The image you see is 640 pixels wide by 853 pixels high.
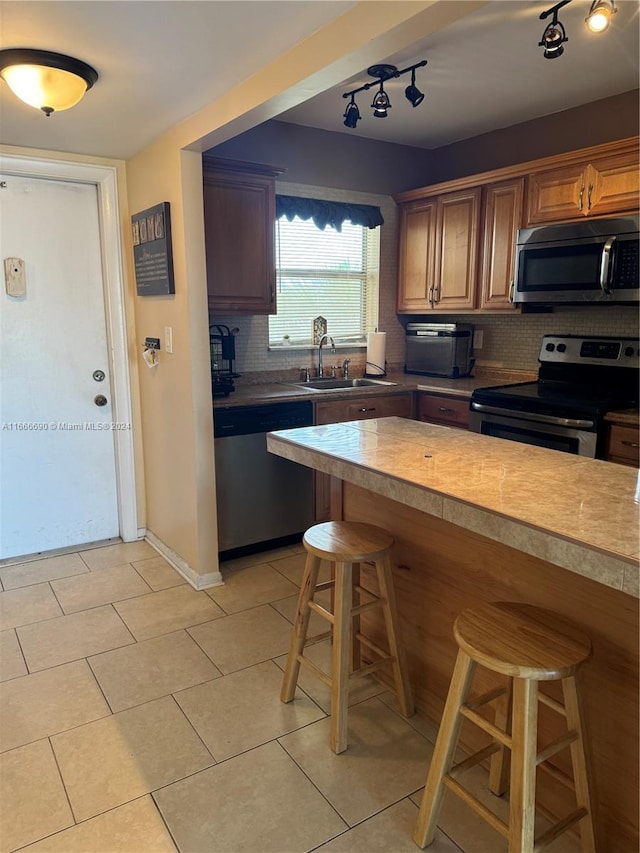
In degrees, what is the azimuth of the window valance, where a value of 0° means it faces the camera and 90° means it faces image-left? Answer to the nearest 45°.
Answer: approximately 315°

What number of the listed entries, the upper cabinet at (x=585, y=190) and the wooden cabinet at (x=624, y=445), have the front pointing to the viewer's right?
0

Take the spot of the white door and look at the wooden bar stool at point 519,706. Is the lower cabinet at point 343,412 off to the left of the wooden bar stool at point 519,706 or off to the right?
left

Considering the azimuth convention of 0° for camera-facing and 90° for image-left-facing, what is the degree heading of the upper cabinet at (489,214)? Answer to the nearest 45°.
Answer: approximately 45°

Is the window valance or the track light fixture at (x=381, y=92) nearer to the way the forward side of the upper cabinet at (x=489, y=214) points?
the track light fixture

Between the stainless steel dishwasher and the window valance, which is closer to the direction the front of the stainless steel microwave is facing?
the stainless steel dishwasher

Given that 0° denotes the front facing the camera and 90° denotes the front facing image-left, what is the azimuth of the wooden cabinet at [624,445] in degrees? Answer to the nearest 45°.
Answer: approximately 45°
